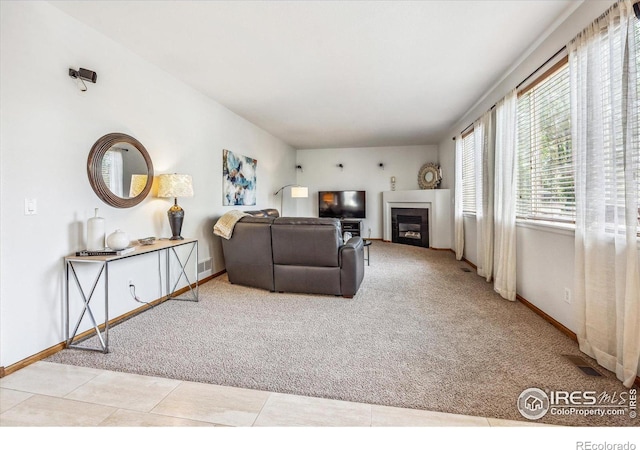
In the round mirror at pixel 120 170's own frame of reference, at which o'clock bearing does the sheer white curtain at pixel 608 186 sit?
The sheer white curtain is roughly at 12 o'clock from the round mirror.

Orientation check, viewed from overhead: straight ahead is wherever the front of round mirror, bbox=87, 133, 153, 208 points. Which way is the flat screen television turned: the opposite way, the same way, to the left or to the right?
to the right

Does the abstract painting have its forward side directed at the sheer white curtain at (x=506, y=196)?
yes

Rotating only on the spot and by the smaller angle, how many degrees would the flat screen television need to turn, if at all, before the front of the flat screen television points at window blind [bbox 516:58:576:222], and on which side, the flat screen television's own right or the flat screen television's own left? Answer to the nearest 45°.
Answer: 0° — it already faces it

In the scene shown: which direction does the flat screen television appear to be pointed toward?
toward the camera

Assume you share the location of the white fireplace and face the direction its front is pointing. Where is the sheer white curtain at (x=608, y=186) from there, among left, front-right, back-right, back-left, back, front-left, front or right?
front-left

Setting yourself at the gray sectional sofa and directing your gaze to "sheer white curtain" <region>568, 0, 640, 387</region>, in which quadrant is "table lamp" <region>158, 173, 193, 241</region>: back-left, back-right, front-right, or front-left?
back-right

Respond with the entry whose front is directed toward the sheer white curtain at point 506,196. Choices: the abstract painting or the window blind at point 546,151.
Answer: the abstract painting

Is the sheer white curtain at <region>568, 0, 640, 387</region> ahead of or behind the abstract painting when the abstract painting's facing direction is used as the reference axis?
ahead

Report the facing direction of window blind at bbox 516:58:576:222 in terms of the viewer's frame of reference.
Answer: facing the viewer and to the left of the viewer

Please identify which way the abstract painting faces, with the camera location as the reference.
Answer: facing the viewer and to the right of the viewer
